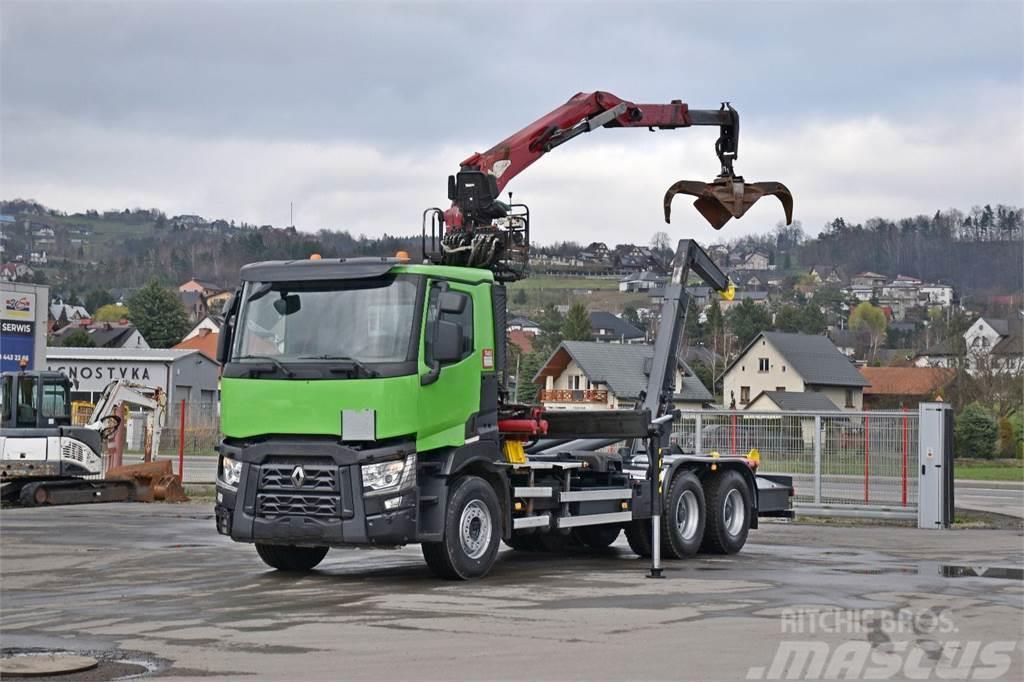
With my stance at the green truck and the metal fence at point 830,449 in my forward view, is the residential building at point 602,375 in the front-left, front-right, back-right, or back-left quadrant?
front-left

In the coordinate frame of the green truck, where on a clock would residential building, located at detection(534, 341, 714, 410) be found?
The residential building is roughly at 5 o'clock from the green truck.

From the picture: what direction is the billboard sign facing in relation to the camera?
toward the camera

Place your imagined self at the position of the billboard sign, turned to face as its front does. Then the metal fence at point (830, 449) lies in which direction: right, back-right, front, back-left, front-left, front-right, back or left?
front-left

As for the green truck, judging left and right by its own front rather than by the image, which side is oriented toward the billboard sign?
right

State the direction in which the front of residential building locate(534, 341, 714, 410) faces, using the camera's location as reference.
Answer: facing the viewer and to the left of the viewer

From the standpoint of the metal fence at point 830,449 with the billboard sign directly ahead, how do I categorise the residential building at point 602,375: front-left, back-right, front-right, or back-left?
front-right

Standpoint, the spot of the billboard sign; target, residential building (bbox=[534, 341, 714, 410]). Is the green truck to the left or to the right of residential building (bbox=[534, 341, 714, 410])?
right

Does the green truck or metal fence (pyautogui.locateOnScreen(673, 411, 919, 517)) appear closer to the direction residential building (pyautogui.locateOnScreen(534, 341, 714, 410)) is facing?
the green truck

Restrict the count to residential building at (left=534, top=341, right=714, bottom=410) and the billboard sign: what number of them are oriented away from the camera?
0

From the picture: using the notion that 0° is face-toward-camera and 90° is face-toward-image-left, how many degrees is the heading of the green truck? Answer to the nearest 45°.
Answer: approximately 45°

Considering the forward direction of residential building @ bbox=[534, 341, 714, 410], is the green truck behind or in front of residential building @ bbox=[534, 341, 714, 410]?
in front

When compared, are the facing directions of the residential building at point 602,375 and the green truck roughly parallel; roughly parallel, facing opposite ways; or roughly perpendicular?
roughly parallel

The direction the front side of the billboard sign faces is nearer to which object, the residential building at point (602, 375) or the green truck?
the green truck

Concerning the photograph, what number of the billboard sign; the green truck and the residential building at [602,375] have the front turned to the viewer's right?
0
